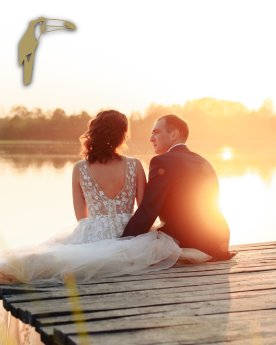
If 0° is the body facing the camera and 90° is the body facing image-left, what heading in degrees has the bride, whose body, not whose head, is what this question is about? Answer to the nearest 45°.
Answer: approximately 180°

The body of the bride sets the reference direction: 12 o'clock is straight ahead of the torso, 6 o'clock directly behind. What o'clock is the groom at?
The groom is roughly at 3 o'clock from the bride.
